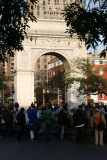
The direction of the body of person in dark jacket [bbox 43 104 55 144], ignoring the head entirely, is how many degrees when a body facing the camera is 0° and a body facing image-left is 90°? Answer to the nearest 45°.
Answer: approximately 180°

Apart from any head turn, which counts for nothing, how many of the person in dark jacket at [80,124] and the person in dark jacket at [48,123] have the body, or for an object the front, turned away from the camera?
2

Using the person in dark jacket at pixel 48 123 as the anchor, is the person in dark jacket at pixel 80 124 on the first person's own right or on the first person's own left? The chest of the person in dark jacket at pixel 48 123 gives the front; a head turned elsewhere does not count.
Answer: on the first person's own right

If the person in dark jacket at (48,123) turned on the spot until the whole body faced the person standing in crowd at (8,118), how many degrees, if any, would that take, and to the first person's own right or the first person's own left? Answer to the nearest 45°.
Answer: approximately 45° to the first person's own left

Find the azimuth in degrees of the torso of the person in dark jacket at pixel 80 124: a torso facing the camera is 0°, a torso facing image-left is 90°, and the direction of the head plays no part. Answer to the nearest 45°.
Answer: approximately 180°

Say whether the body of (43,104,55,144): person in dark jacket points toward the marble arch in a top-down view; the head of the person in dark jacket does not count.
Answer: yes

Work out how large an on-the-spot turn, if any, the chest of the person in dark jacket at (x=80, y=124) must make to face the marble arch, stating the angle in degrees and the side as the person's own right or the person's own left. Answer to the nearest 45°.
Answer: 0° — they already face it
